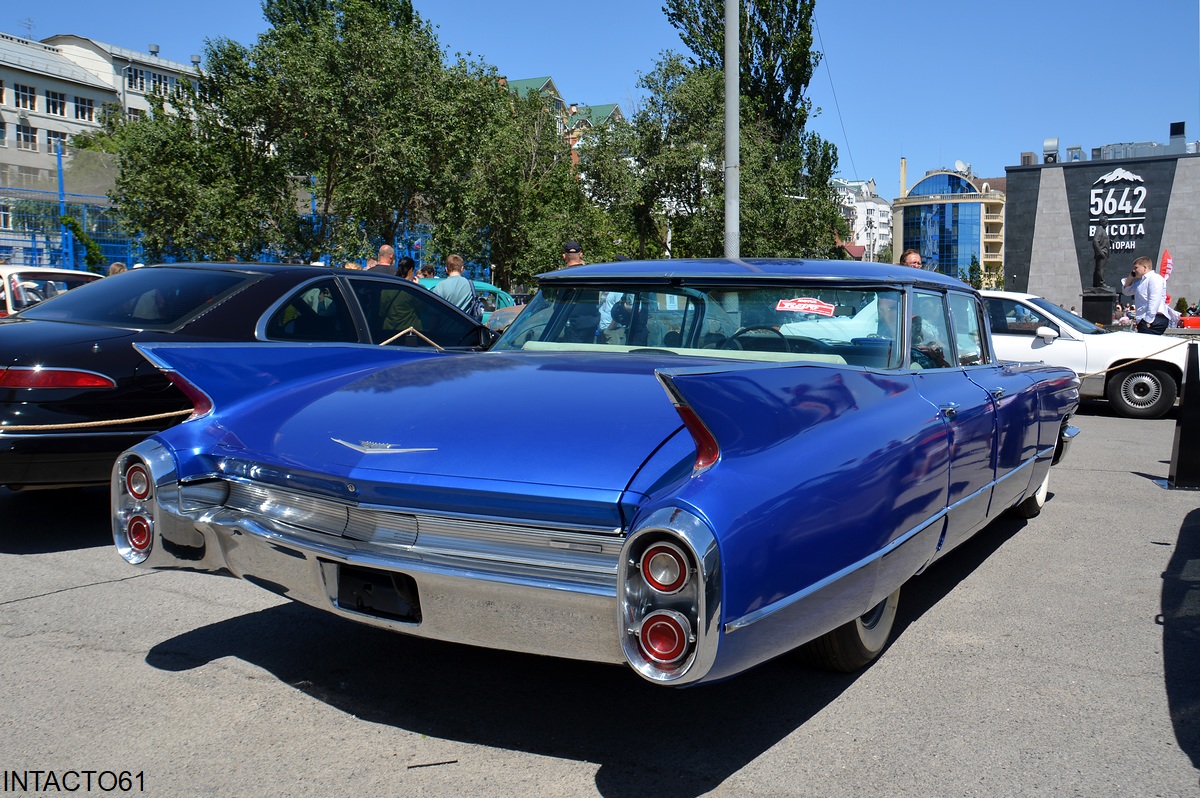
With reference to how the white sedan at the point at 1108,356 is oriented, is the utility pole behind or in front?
behind

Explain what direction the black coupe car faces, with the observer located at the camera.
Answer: facing away from the viewer and to the right of the viewer

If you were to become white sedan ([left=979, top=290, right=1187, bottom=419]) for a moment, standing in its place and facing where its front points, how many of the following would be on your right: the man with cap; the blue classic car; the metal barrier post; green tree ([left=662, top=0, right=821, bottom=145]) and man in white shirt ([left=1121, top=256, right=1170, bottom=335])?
3

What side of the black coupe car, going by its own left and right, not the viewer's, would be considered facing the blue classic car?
right

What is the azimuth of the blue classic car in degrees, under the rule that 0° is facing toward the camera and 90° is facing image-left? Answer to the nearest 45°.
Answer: approximately 225°
